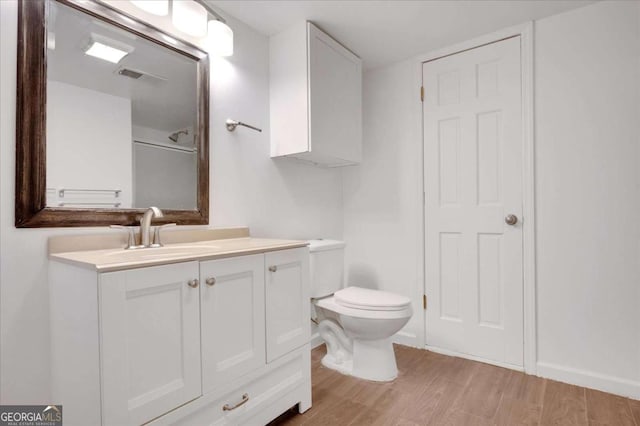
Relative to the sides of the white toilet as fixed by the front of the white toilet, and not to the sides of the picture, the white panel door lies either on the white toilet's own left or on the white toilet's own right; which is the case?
on the white toilet's own left

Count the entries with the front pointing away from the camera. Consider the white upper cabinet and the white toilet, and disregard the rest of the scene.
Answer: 0

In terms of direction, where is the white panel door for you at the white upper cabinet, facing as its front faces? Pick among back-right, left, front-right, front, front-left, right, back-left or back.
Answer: front-left

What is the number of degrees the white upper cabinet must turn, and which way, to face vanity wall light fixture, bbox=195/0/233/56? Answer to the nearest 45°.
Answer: approximately 90° to its right

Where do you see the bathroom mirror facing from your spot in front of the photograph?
facing the viewer and to the right of the viewer

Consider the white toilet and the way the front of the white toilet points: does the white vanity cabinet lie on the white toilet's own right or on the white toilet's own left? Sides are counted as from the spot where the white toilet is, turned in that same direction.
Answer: on the white toilet's own right

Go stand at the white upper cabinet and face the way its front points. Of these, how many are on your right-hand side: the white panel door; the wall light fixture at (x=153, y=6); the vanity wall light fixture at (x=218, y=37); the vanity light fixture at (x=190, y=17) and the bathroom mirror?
4

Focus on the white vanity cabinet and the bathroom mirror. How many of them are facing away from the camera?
0
